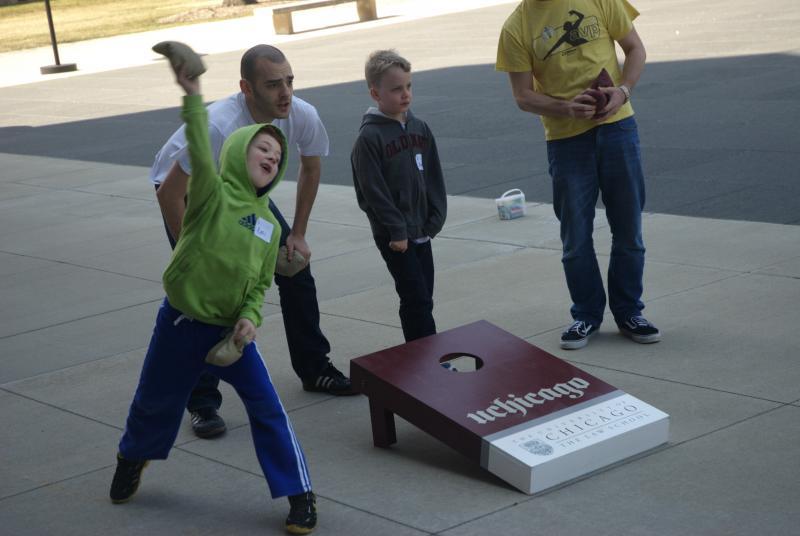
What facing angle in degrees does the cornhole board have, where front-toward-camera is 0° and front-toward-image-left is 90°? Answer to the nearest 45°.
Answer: approximately 315°

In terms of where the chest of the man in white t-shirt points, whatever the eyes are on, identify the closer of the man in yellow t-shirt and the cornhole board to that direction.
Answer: the cornhole board

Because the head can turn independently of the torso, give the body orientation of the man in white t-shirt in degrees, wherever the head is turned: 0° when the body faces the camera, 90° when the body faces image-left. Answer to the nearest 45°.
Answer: approximately 315°

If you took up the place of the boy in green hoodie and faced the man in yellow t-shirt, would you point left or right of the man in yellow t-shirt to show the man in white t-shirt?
left

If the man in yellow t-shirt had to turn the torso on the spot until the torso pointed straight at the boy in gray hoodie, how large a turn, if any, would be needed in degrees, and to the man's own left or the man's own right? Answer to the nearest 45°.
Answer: approximately 45° to the man's own right

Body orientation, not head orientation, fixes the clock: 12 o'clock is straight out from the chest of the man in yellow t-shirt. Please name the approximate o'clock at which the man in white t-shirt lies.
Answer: The man in white t-shirt is roughly at 2 o'clock from the man in yellow t-shirt.

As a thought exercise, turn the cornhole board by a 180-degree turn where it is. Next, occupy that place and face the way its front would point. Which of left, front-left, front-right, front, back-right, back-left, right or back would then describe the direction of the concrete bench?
front-right

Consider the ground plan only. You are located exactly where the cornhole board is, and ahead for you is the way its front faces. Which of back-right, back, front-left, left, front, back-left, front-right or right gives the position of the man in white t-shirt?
back

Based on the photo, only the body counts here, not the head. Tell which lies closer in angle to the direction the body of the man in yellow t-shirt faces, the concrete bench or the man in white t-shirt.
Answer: the man in white t-shirt

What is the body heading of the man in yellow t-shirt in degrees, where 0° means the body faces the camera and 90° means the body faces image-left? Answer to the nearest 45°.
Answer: approximately 0°

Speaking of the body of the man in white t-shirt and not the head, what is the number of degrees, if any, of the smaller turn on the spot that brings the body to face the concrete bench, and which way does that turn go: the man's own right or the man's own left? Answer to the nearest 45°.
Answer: approximately 135° to the man's own left

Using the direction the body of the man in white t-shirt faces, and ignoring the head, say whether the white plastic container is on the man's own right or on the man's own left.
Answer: on the man's own left

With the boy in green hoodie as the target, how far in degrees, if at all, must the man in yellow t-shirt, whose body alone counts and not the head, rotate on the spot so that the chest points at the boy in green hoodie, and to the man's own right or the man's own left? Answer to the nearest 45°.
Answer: approximately 45° to the man's own right
